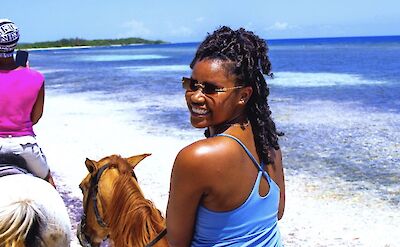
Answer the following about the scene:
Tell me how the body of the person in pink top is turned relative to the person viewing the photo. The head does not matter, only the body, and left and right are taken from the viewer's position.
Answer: facing away from the viewer

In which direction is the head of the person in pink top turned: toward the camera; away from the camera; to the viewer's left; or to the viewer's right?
away from the camera

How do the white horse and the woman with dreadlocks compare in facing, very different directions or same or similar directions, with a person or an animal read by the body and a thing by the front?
same or similar directions

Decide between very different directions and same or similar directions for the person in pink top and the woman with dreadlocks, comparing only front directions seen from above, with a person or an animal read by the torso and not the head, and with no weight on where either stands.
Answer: same or similar directions

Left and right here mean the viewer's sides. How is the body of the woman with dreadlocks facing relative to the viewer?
facing away from the viewer and to the left of the viewer

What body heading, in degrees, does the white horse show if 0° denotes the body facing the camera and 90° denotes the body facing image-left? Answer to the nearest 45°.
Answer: approximately 180°

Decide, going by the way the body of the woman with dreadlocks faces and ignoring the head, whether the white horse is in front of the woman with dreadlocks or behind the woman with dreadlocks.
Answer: in front

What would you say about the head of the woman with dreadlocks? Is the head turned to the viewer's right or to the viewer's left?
to the viewer's left
